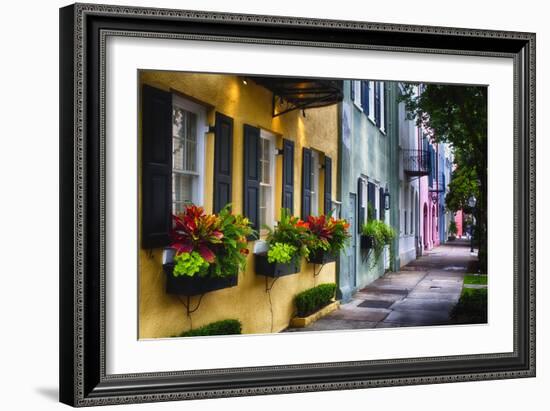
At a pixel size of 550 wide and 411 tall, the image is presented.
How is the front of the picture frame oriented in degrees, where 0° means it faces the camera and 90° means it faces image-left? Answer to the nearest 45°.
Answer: approximately 315°
